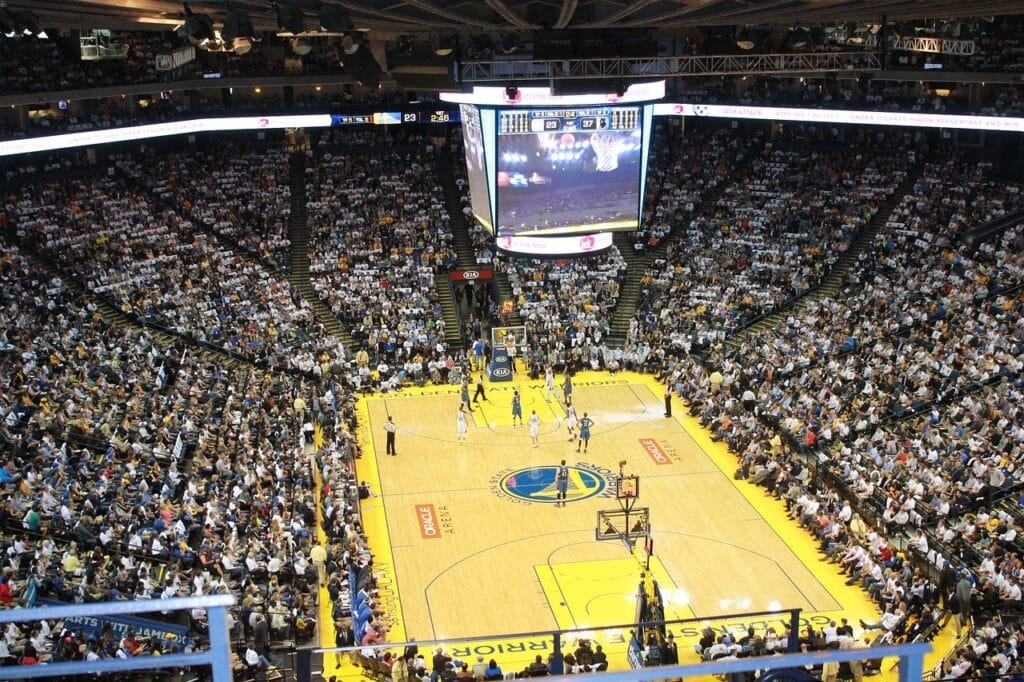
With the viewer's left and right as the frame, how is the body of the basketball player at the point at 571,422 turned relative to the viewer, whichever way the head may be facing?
facing away from the viewer

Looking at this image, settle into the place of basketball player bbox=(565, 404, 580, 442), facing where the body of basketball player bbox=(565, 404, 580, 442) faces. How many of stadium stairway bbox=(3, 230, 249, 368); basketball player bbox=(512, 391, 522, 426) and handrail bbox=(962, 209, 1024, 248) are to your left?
2

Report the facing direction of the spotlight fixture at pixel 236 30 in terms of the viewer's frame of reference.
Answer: facing the viewer and to the right of the viewer

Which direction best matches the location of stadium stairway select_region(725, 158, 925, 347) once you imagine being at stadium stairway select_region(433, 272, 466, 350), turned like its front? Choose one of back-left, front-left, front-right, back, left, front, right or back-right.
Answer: left

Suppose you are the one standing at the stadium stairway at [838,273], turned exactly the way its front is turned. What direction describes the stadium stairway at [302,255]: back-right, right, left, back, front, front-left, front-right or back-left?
front-right

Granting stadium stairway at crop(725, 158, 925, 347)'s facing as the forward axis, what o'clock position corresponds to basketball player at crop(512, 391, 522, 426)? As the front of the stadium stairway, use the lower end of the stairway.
The basketball player is roughly at 12 o'clock from the stadium stairway.

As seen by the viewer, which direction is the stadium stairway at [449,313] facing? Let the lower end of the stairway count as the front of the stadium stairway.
toward the camera

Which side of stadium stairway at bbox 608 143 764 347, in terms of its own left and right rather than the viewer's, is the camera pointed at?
front
